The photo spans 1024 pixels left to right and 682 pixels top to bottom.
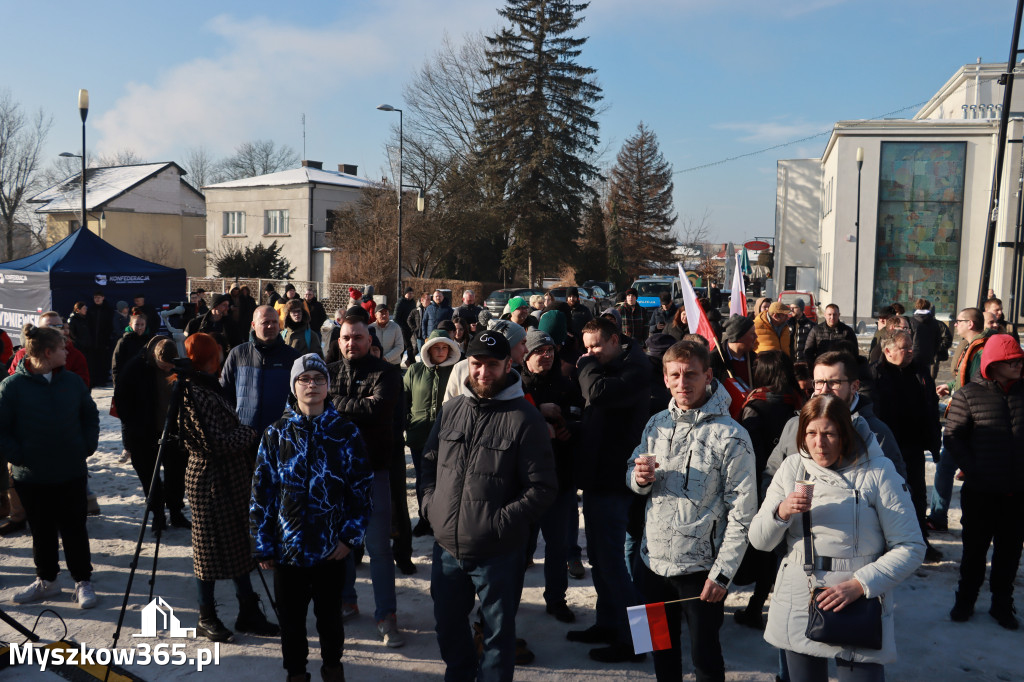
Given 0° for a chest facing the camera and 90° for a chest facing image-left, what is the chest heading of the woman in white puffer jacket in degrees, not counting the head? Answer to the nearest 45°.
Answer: approximately 45°

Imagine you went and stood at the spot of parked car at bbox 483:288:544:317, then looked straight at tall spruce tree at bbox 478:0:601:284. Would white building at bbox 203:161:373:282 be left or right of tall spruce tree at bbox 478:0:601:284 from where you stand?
left

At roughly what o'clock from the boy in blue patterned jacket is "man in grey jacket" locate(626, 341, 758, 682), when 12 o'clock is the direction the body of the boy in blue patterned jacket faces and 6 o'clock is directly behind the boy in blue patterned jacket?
The man in grey jacket is roughly at 10 o'clock from the boy in blue patterned jacket.

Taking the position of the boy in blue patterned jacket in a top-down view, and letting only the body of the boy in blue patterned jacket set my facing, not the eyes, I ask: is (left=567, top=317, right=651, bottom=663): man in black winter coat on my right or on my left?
on my left

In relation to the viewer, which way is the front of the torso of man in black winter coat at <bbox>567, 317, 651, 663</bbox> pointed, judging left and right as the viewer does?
facing to the left of the viewer

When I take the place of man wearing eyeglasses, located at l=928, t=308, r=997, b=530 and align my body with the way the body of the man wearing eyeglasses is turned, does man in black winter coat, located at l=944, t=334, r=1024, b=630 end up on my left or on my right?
on my left

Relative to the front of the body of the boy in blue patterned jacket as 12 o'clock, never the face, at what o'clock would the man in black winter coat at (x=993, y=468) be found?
The man in black winter coat is roughly at 9 o'clock from the boy in blue patterned jacket.

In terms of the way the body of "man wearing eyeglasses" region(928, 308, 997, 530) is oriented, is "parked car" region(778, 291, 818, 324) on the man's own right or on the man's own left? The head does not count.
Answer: on the man's own right
